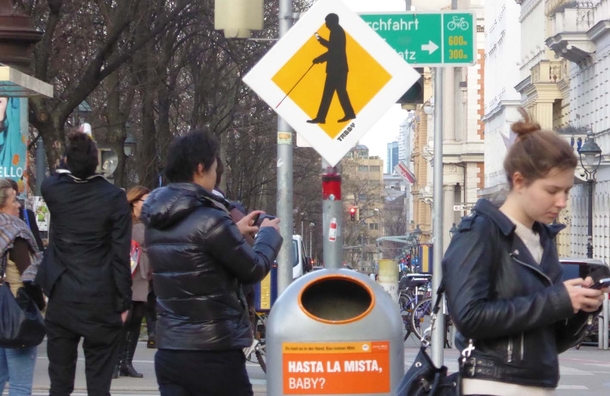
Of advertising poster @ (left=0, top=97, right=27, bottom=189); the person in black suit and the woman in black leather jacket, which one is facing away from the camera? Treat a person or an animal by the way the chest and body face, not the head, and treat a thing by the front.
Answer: the person in black suit

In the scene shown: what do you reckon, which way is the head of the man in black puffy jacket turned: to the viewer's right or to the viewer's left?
to the viewer's right

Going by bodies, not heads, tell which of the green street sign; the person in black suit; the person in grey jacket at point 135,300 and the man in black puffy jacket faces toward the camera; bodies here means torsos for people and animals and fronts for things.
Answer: the green street sign

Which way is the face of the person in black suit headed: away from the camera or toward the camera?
away from the camera
